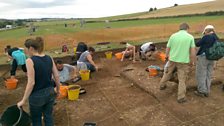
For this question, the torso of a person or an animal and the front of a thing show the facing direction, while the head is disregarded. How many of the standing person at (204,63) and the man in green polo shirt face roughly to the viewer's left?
1

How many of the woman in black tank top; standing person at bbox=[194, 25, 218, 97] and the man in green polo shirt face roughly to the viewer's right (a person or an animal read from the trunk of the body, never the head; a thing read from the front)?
0

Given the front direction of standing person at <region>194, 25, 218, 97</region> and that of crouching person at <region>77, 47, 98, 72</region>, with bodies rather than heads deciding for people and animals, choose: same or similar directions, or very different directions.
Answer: very different directions

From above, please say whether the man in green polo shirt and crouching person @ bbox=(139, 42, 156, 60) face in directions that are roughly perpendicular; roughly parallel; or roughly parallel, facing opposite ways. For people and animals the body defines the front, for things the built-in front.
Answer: roughly perpendicular

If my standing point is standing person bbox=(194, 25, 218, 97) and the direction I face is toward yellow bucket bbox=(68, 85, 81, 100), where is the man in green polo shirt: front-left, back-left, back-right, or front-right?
front-left
